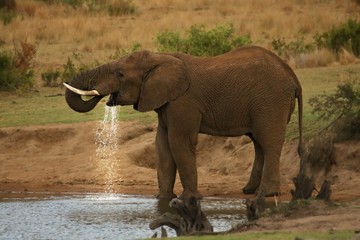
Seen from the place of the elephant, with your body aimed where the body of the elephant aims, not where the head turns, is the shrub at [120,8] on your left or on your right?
on your right

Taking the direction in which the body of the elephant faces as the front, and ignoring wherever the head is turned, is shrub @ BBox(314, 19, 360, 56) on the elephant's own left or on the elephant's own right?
on the elephant's own right

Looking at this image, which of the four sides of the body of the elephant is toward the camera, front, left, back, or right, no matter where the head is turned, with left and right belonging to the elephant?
left

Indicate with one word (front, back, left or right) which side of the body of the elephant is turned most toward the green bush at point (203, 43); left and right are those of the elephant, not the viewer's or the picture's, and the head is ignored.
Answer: right

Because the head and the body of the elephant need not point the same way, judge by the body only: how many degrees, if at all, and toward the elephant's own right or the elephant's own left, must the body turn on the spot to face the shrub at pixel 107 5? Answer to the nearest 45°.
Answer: approximately 90° to the elephant's own right

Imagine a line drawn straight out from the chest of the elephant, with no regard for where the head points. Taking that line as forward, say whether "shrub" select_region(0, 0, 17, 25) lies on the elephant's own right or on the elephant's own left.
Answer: on the elephant's own right

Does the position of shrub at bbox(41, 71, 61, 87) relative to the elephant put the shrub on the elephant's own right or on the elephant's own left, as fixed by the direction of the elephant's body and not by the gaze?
on the elephant's own right

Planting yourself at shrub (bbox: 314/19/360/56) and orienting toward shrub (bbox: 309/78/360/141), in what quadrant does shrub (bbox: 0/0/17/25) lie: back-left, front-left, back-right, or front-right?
back-right

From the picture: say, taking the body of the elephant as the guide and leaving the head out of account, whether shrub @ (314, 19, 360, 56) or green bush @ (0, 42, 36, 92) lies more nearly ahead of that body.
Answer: the green bush
